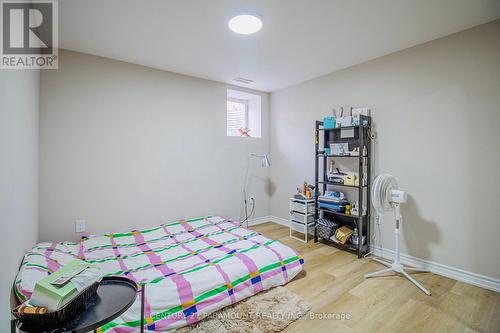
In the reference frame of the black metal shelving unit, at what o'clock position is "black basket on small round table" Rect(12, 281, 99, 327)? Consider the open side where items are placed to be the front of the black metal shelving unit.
The black basket on small round table is roughly at 11 o'clock from the black metal shelving unit.

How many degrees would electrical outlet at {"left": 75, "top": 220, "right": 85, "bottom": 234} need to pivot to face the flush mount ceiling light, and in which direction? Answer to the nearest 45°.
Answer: approximately 45° to its left

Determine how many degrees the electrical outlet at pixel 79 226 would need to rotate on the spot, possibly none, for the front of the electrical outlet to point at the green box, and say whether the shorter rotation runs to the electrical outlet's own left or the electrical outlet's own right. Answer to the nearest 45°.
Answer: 0° — it already faces it

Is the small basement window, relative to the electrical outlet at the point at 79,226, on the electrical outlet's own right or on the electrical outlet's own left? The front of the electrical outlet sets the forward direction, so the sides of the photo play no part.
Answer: on the electrical outlet's own left

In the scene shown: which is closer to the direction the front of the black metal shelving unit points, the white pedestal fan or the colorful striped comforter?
the colorful striped comforter

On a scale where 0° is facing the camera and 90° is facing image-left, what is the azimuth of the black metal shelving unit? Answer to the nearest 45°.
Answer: approximately 45°

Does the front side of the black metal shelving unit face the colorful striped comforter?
yes

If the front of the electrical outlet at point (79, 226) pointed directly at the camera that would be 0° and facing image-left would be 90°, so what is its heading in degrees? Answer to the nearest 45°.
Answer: approximately 0°

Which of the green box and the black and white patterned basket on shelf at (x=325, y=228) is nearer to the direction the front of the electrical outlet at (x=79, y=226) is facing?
the green box

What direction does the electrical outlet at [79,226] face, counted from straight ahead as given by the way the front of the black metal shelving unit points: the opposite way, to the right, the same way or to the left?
to the left

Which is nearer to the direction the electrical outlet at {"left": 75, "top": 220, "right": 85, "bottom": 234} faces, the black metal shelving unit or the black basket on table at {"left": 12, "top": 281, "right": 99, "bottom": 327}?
the black basket on table
